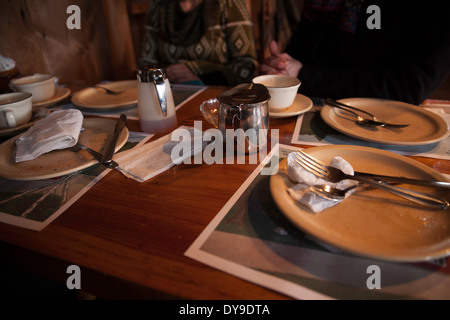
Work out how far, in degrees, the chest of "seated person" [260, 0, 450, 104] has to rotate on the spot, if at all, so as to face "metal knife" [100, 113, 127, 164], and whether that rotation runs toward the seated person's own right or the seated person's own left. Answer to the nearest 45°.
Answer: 0° — they already face it

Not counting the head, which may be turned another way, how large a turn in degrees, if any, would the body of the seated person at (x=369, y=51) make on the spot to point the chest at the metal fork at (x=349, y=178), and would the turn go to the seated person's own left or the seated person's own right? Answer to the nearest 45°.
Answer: approximately 45° to the seated person's own left

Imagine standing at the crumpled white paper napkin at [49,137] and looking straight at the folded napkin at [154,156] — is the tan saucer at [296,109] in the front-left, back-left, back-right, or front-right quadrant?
front-left

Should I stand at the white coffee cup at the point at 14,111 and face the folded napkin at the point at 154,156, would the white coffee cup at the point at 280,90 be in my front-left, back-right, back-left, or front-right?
front-left

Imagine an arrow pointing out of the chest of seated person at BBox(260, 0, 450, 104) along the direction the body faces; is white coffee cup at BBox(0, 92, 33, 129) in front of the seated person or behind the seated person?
in front

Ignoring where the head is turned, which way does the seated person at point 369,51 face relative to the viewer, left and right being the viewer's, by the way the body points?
facing the viewer and to the left of the viewer

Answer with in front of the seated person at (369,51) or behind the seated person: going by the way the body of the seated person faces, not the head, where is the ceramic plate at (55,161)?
in front

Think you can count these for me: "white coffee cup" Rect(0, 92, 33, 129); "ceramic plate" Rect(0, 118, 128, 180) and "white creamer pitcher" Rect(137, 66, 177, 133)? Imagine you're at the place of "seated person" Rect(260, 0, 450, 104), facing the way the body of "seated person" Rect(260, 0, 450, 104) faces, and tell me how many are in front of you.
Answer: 3

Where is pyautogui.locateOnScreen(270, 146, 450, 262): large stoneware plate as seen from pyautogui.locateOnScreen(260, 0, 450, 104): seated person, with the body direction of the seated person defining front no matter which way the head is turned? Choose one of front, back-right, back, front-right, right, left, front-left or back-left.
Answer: front-left

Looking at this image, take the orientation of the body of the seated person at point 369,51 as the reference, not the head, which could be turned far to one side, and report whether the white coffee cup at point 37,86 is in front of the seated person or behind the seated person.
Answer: in front
